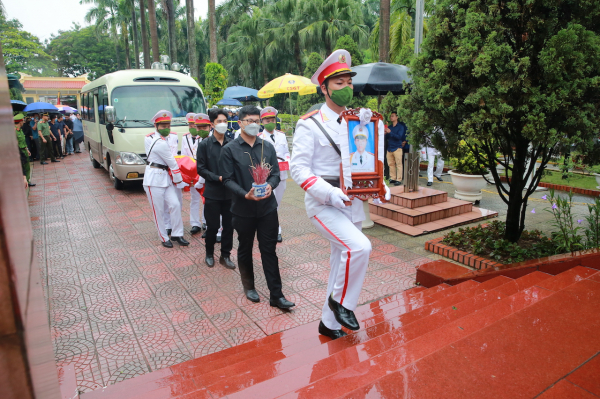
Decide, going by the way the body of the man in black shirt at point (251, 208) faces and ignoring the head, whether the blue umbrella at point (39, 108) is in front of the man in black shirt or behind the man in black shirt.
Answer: behind

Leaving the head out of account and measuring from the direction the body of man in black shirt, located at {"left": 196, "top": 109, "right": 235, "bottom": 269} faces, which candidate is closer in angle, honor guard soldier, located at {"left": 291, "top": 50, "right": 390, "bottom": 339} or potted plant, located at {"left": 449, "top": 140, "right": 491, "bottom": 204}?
the honor guard soldier

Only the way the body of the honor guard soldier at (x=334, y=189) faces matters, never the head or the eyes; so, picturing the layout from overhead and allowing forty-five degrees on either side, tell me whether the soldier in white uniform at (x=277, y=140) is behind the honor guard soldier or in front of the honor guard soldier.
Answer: behind

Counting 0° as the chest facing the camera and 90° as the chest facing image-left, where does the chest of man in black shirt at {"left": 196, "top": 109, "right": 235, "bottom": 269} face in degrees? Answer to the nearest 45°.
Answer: approximately 315°

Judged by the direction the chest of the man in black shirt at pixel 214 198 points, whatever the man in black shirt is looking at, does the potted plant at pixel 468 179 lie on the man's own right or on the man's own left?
on the man's own left

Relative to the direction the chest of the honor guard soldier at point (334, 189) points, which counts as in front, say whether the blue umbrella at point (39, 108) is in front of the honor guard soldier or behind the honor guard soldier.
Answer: behind

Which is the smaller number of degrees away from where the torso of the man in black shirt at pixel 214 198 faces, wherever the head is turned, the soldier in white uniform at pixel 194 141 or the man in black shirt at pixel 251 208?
the man in black shirt

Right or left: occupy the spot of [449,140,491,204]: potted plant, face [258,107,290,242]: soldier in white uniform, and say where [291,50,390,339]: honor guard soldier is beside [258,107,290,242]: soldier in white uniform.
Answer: left

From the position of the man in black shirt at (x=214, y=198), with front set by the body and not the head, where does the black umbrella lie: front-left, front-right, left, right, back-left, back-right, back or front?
left

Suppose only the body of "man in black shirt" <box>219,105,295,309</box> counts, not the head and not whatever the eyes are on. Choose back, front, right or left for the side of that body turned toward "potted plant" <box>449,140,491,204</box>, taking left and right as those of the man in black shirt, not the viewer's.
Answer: left
